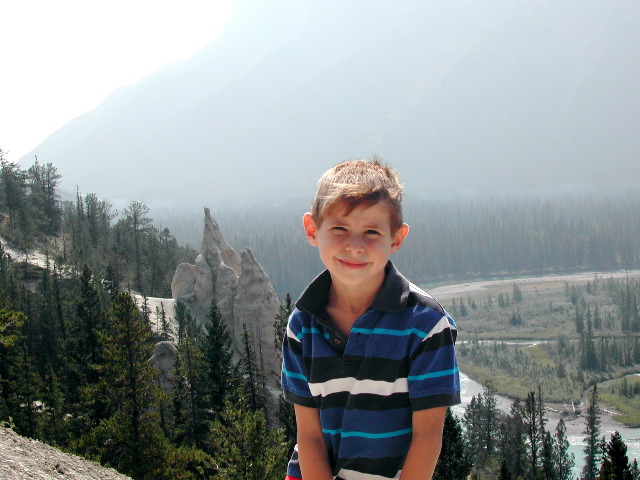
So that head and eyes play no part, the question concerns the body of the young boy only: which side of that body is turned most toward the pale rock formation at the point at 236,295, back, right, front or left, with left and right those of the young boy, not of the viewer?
back

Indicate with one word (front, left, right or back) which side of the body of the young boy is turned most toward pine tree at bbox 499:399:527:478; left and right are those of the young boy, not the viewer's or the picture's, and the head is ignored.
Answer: back

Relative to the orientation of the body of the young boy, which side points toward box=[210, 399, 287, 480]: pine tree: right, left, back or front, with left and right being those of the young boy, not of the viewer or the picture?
back

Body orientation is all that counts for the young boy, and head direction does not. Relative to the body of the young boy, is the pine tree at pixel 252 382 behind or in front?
behind

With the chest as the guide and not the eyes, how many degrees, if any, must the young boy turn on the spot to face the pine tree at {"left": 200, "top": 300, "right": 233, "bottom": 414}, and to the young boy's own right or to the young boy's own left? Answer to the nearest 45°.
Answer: approximately 180°

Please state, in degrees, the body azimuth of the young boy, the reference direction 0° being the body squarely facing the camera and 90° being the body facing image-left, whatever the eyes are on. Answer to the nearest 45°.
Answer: approximately 0°

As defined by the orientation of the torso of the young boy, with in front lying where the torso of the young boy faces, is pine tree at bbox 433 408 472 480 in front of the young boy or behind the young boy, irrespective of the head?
behind

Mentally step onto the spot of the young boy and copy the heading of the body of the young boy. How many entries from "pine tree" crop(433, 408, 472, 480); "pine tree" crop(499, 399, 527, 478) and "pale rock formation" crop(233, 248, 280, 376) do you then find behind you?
3

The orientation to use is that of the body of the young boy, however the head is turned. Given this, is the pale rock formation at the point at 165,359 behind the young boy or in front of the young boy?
behind

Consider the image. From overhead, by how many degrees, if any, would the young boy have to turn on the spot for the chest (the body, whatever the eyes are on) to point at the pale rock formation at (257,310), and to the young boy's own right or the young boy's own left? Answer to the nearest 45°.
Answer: approximately 180°
